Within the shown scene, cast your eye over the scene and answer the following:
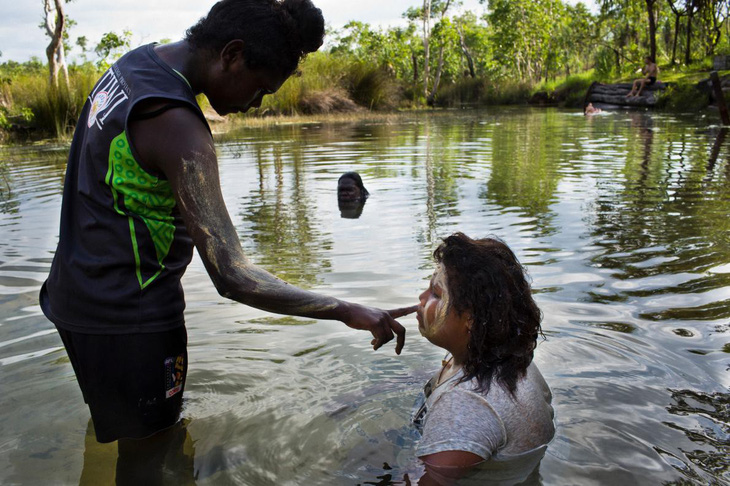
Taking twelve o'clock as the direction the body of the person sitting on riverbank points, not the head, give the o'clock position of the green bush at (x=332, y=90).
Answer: The green bush is roughly at 12 o'clock from the person sitting on riverbank.

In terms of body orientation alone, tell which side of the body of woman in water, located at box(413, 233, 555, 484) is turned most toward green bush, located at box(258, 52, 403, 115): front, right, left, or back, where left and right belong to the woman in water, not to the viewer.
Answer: right

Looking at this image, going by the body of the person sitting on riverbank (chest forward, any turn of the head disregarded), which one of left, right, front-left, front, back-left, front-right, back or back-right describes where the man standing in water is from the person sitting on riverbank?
left

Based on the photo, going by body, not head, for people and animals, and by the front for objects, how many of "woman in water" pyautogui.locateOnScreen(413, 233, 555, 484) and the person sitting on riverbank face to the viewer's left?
2

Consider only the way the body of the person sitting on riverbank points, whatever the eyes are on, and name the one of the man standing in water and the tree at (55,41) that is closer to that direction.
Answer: the tree

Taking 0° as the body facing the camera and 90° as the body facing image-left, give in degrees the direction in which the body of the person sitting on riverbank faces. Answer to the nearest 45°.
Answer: approximately 90°

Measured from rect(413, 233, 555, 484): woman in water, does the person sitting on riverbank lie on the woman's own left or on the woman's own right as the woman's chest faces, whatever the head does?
on the woman's own right

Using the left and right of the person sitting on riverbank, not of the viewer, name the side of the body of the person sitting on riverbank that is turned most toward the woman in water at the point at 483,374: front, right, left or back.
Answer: left

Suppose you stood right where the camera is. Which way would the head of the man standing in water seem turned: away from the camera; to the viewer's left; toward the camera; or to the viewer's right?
to the viewer's right

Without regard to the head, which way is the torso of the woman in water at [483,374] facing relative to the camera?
to the viewer's left

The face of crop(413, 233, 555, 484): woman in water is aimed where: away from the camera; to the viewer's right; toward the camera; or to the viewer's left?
to the viewer's left

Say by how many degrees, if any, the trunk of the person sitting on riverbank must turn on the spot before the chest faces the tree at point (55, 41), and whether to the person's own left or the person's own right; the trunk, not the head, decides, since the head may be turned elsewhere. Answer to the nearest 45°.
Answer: approximately 45° to the person's own left

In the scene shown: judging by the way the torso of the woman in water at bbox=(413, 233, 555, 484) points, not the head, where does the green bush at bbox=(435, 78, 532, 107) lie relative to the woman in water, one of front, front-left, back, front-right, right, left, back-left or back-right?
right
